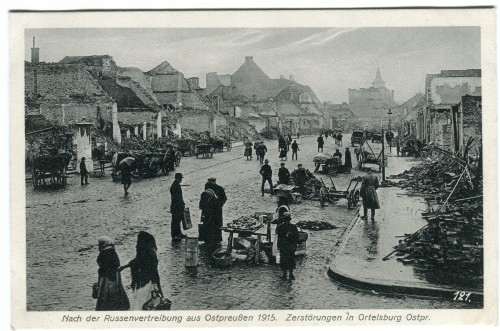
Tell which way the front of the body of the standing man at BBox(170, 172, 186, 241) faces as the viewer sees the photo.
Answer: to the viewer's right

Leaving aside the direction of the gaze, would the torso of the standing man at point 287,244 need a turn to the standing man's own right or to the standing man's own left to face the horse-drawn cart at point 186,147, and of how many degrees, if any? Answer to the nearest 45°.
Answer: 0° — they already face it

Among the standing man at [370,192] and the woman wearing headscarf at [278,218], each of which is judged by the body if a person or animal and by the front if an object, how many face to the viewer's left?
1

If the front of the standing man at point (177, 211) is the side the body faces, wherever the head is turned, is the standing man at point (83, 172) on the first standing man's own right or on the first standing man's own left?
on the first standing man's own left

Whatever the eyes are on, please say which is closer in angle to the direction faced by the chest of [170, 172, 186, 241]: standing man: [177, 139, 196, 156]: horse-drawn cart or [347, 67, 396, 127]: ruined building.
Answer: the ruined building
